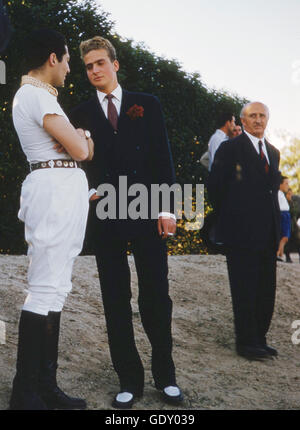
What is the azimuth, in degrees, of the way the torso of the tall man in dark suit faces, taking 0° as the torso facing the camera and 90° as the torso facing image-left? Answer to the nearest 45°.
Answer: approximately 0°

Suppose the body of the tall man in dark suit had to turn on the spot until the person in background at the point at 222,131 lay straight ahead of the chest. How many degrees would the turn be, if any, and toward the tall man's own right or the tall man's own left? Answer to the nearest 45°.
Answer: approximately 180°

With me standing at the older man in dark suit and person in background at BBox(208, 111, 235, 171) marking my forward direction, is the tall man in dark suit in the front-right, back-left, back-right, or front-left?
back-left

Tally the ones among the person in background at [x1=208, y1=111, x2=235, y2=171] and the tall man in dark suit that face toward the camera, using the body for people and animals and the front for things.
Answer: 1
